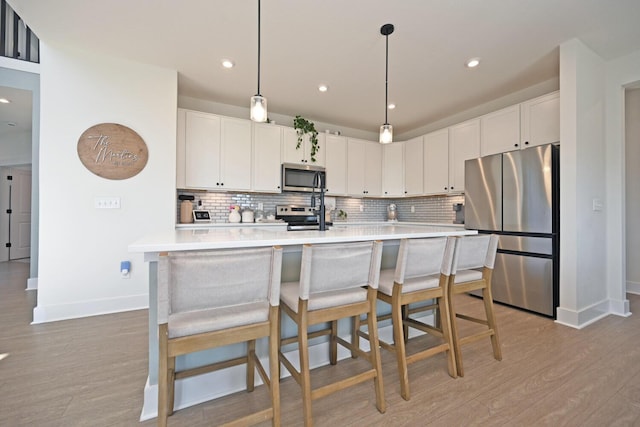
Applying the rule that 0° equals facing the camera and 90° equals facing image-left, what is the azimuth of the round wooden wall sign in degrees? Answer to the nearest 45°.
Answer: approximately 0°

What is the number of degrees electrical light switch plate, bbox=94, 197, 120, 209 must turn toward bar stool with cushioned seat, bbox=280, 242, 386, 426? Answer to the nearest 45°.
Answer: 0° — it already faces it

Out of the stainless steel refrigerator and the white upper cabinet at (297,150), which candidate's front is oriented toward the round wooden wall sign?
the stainless steel refrigerator

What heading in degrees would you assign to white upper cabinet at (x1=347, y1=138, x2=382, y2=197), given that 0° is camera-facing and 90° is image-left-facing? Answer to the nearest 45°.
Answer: approximately 315°

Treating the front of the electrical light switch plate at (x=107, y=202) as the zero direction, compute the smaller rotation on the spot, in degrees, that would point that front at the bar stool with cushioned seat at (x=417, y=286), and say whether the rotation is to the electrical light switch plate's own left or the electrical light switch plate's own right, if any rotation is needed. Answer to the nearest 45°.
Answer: approximately 45° to the electrical light switch plate's own left

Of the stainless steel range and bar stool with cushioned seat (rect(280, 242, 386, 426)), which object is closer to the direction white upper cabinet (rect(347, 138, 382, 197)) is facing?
the bar stool with cushioned seat

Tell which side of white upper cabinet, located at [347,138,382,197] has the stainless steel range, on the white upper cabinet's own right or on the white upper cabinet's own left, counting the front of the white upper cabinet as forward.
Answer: on the white upper cabinet's own right

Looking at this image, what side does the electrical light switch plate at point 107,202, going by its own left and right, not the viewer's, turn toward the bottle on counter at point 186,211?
left

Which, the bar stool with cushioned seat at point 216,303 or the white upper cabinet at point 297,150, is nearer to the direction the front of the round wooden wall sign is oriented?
the bar stool with cushioned seat
